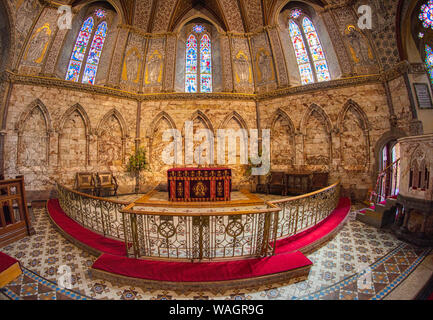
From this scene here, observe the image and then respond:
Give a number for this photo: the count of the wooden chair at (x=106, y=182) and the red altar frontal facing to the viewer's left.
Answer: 0

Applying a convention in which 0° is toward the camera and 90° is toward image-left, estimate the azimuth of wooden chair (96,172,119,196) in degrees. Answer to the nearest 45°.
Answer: approximately 315°

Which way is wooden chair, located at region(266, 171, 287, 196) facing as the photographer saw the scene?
facing the viewer and to the left of the viewer

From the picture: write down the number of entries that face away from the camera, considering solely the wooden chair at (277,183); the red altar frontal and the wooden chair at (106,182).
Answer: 0

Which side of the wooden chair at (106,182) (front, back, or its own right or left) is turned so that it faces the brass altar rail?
front

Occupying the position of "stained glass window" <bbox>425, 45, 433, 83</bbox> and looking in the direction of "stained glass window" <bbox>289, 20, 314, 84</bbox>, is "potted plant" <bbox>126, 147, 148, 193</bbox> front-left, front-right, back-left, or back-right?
front-left

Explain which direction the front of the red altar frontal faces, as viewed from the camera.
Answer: facing the viewer

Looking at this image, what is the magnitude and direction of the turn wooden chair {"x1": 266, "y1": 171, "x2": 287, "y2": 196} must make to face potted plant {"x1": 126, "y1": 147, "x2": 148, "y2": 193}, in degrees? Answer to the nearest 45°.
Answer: approximately 45° to its right

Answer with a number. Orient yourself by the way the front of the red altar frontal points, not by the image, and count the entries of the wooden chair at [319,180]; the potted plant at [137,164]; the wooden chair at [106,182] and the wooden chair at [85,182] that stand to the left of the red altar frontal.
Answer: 1

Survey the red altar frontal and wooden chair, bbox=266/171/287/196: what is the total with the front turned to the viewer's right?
0
